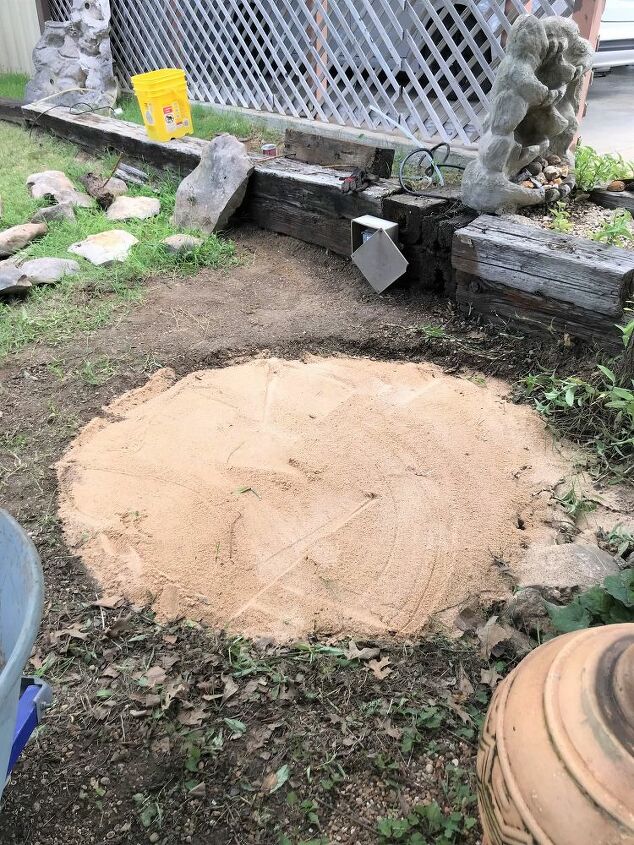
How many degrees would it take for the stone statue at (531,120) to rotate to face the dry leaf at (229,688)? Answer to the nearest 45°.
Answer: approximately 45° to its right

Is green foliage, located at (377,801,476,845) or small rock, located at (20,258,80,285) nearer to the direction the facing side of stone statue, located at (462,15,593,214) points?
the green foliage

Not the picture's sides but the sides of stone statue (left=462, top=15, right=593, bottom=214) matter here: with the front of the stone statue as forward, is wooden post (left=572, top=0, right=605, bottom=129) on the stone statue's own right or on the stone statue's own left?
on the stone statue's own left

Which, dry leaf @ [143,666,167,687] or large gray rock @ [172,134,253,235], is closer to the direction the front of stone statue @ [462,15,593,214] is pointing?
the dry leaf

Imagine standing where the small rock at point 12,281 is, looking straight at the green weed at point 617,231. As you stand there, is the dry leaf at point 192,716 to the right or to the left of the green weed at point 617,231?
right

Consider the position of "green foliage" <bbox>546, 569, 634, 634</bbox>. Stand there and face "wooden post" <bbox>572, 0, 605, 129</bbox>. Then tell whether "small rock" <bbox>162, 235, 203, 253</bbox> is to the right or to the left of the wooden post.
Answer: left
